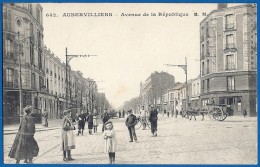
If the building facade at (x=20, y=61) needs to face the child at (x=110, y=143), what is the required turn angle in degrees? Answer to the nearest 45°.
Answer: approximately 45° to its right

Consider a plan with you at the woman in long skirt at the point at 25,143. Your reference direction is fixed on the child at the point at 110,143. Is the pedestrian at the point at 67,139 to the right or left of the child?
left

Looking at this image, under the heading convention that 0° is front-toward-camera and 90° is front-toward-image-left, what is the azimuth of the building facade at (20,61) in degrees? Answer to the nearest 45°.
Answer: approximately 315°

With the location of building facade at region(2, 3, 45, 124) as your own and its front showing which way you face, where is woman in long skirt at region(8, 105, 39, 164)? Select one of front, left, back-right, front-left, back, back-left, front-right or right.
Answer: front-right

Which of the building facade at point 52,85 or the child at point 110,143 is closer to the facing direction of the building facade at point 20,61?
the child
